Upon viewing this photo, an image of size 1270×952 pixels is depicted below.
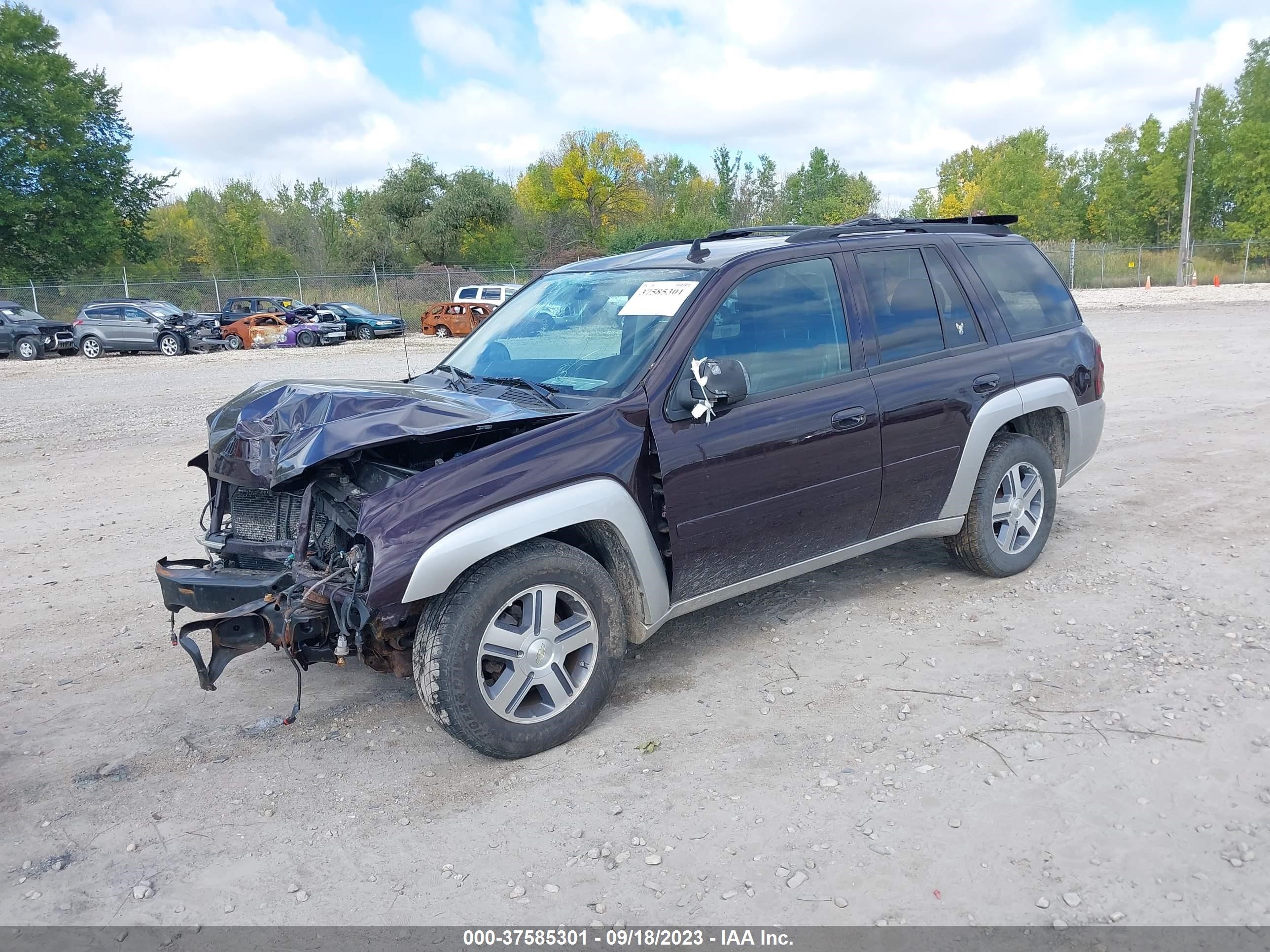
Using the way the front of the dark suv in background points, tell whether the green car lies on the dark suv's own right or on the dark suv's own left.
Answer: on the dark suv's own left

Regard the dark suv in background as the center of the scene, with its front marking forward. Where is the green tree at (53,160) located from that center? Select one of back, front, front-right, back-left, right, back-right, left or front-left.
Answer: back-left

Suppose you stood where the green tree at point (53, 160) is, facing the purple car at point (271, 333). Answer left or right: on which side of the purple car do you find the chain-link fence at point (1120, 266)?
left

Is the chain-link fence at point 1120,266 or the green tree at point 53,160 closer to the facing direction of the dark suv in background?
the chain-link fence

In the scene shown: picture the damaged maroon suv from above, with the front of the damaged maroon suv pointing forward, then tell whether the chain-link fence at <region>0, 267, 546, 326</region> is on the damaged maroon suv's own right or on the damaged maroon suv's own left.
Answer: on the damaged maroon suv's own right

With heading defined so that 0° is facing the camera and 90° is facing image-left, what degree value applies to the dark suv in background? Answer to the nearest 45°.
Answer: approximately 315°

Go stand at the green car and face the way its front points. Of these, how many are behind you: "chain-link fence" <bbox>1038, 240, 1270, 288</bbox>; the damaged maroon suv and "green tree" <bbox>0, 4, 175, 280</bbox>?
1

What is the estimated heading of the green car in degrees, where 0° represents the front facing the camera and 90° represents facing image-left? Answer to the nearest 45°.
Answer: approximately 315°

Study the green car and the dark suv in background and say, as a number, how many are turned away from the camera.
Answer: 0

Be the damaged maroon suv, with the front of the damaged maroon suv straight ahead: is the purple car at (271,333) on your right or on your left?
on your right

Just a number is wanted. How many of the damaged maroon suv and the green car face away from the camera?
0

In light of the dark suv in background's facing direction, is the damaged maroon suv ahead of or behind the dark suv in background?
ahead

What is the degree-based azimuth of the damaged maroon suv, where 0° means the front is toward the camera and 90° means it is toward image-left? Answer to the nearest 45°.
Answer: approximately 45°

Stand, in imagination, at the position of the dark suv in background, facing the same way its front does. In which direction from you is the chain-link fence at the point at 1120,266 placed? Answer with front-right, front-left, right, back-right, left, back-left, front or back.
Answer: front-left
